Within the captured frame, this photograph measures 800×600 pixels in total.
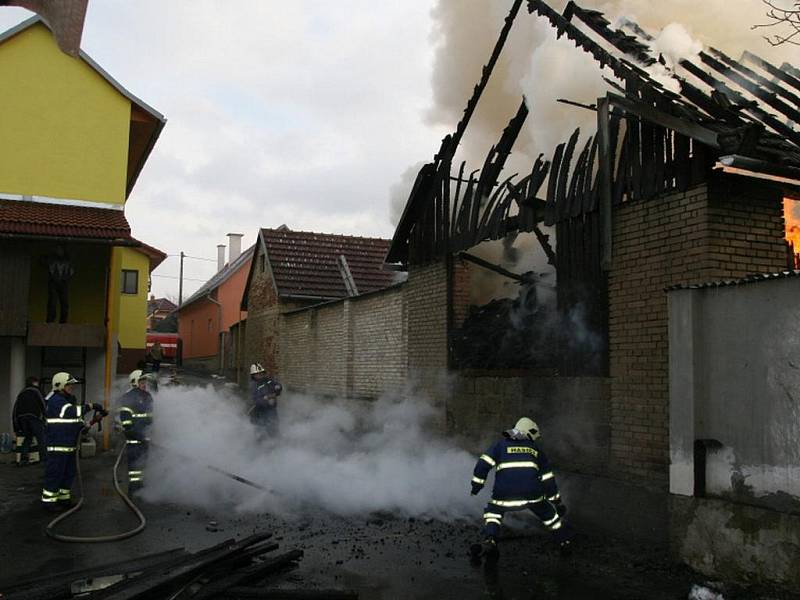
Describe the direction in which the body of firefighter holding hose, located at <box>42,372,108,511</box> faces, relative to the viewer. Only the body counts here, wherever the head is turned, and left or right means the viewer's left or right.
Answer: facing to the right of the viewer

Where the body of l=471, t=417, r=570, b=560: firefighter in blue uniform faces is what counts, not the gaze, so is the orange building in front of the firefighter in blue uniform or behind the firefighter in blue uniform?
in front

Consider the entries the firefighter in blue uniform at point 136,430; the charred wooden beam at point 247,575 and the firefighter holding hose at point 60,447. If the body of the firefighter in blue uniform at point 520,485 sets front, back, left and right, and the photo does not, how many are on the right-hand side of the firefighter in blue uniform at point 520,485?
0

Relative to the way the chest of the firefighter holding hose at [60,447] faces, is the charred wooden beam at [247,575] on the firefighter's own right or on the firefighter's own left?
on the firefighter's own right

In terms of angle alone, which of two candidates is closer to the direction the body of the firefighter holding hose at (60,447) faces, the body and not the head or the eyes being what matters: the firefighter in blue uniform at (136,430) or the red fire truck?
the firefighter in blue uniform

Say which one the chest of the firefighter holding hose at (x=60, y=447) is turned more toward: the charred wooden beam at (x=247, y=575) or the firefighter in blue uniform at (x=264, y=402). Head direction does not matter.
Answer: the firefighter in blue uniform

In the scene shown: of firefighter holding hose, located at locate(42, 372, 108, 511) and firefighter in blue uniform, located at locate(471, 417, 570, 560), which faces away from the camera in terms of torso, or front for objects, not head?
the firefighter in blue uniform

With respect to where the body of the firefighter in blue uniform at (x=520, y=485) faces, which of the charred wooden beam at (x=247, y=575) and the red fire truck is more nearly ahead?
the red fire truck

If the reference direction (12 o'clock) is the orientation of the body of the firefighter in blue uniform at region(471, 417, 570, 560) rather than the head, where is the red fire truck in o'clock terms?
The red fire truck is roughly at 11 o'clock from the firefighter in blue uniform.

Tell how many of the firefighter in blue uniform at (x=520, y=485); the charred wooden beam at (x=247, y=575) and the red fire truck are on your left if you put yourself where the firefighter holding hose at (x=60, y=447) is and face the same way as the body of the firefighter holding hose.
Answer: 1

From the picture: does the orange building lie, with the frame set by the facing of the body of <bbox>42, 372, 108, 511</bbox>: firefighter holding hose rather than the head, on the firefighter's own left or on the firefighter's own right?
on the firefighter's own left

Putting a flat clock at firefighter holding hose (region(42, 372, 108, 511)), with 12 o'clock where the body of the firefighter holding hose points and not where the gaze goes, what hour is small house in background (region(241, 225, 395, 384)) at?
The small house in background is roughly at 10 o'clock from the firefighter holding hose.

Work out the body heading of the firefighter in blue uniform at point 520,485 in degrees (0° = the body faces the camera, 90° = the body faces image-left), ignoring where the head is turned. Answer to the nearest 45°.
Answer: approximately 180°

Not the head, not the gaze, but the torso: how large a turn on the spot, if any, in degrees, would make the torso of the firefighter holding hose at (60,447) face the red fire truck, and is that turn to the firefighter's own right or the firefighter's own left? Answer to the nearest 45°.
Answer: approximately 90° to the firefighter's own left

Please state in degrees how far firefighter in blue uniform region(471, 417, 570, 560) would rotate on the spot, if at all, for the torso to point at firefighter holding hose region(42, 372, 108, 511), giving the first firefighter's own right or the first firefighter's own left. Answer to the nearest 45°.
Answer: approximately 90° to the first firefighter's own left

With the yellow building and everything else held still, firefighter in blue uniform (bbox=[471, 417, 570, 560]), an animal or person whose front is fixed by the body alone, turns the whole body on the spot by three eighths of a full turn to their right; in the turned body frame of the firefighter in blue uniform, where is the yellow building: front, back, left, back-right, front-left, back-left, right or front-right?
back
